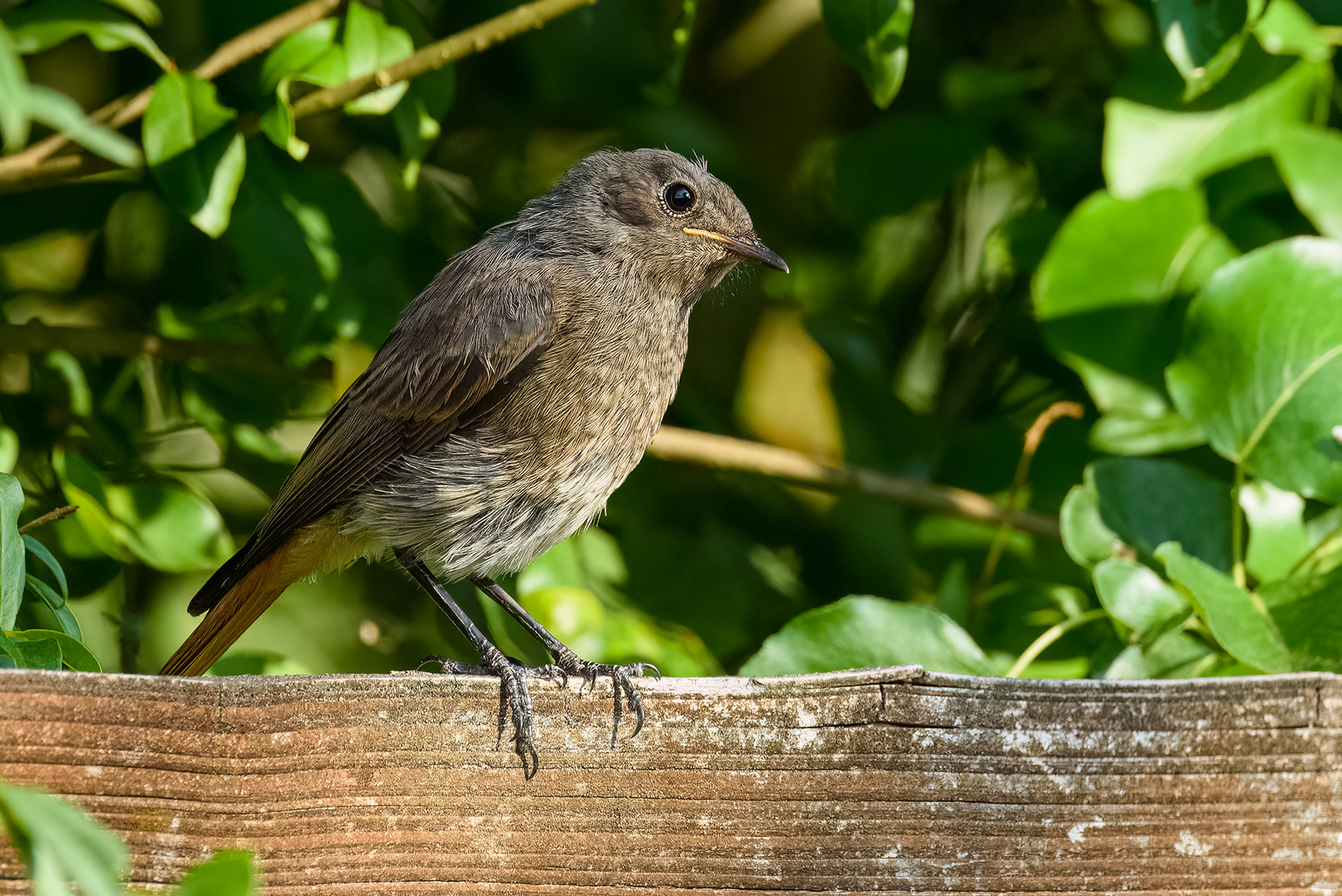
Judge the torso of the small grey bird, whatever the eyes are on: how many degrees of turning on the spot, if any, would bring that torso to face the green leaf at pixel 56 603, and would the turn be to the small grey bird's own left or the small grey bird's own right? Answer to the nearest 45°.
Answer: approximately 135° to the small grey bird's own right

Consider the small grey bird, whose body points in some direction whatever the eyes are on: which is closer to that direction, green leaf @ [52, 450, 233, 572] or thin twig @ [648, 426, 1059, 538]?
the thin twig

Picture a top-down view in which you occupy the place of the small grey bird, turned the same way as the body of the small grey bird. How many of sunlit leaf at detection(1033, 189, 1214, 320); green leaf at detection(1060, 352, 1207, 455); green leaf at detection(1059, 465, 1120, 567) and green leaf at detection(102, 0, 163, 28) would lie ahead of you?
3

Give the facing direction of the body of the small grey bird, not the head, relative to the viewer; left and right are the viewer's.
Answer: facing to the right of the viewer

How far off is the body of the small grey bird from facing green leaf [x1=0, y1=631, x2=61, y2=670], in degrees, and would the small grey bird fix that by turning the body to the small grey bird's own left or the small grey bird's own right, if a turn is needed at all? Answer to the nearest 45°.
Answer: approximately 135° to the small grey bird's own right

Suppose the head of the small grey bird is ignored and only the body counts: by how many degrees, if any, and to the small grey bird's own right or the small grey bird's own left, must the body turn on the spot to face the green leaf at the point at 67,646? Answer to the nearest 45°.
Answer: approximately 135° to the small grey bird's own right

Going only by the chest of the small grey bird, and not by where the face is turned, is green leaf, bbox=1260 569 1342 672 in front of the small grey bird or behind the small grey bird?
in front

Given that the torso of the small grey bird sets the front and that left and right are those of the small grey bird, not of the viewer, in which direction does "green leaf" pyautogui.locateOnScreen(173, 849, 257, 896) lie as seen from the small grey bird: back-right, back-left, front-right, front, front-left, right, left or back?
right

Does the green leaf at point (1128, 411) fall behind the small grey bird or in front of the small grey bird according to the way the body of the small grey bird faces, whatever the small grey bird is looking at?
in front
